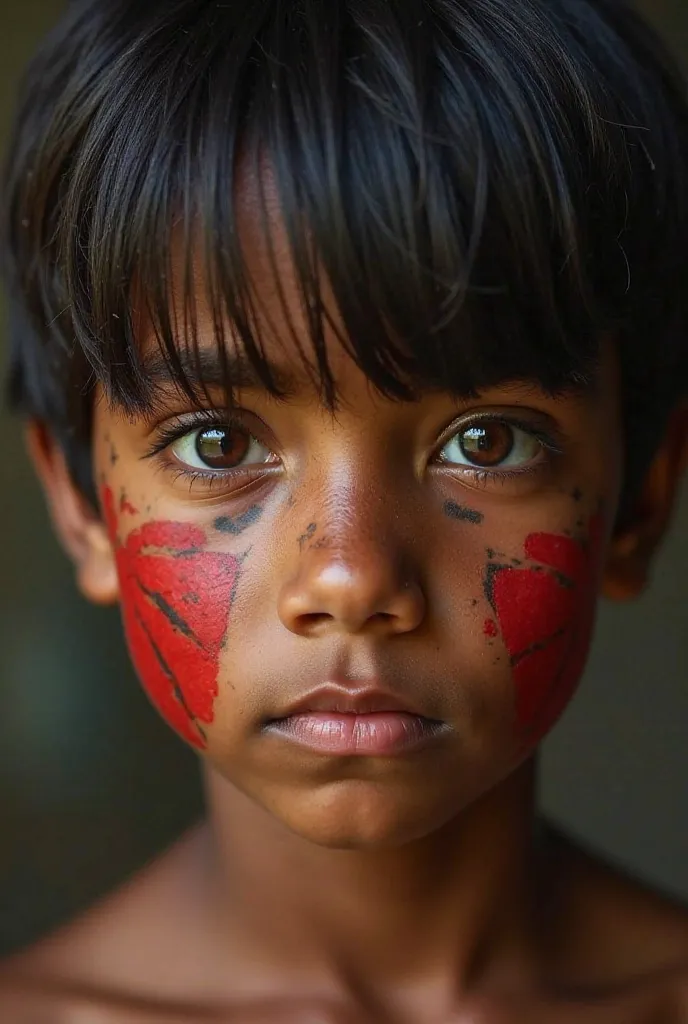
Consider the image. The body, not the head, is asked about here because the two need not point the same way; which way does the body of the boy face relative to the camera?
toward the camera

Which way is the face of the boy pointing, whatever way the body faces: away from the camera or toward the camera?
toward the camera
